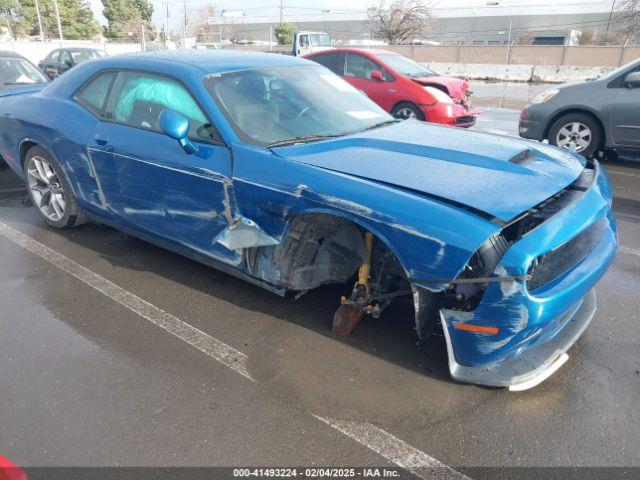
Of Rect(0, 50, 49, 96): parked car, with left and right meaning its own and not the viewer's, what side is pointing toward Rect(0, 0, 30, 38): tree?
left

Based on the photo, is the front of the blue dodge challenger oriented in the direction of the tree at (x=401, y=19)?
no

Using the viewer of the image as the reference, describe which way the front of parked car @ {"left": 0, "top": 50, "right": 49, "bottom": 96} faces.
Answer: facing to the right of the viewer

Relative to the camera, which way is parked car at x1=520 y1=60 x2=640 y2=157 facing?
to the viewer's left

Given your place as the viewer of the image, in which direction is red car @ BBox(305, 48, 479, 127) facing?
facing the viewer and to the right of the viewer

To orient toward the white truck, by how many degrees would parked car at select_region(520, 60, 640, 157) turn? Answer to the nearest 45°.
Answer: approximately 45° to its right

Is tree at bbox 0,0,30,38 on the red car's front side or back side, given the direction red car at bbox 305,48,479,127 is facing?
on the back side

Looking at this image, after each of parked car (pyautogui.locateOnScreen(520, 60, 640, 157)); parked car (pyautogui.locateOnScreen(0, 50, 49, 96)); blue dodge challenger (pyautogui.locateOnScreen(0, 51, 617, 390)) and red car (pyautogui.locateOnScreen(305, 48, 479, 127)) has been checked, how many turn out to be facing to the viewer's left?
1

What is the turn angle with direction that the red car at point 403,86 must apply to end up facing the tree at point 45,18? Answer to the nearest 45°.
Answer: approximately 180°

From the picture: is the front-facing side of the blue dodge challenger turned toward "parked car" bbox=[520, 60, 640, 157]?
no

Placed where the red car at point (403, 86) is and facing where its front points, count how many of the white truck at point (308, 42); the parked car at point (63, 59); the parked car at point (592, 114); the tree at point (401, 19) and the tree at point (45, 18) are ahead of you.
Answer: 1

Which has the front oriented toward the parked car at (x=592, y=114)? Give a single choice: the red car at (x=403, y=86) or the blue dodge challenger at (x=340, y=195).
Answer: the red car

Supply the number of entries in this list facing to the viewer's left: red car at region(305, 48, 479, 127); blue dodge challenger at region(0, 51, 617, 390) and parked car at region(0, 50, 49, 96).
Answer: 0

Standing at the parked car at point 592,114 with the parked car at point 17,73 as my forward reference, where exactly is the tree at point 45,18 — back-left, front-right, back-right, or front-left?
front-right
